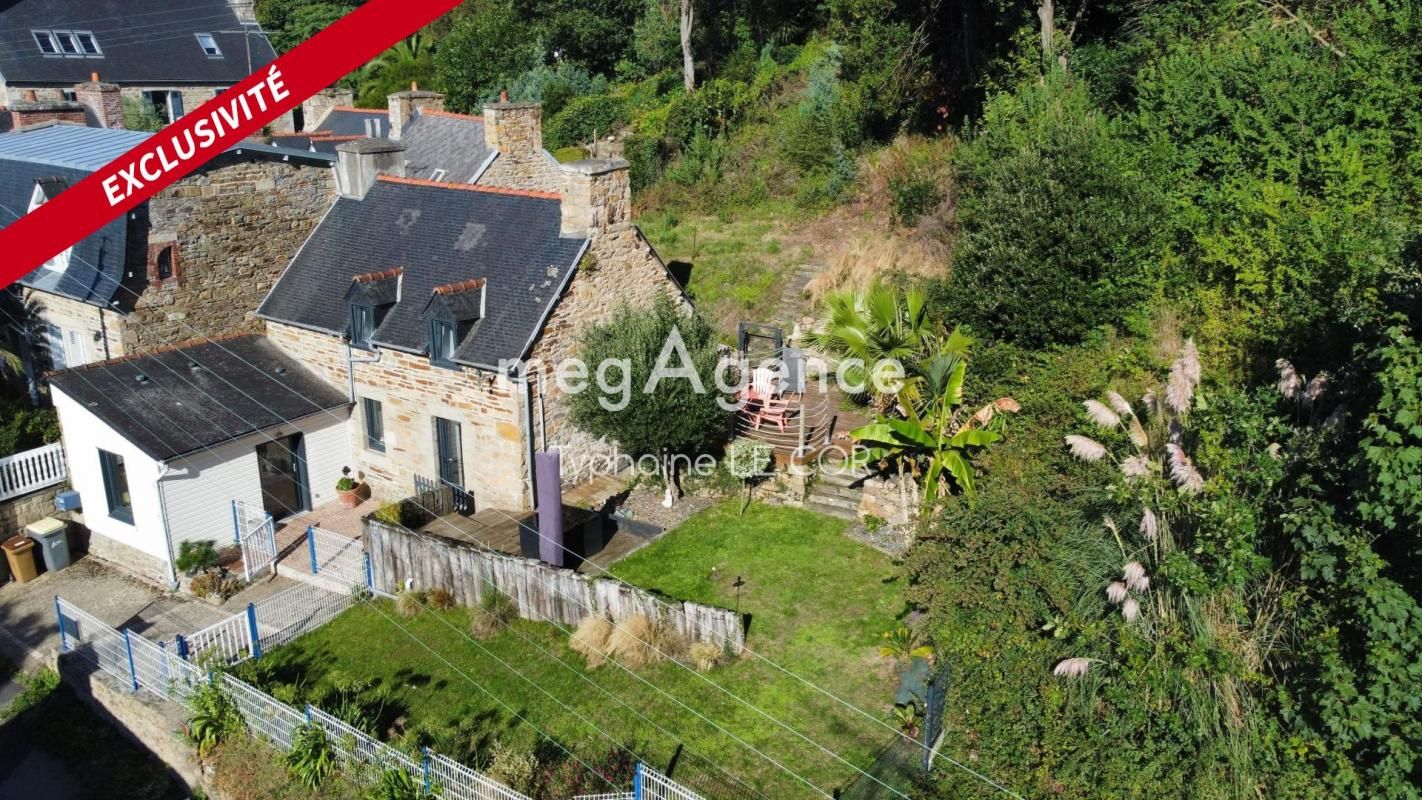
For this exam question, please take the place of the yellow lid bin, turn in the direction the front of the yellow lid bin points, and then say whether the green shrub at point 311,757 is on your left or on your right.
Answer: on your left

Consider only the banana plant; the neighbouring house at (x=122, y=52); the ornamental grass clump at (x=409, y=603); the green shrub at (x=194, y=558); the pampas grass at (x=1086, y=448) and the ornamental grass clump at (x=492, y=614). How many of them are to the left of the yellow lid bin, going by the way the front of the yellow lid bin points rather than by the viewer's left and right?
5

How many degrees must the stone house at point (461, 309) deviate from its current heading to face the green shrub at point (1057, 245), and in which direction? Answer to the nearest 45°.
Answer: approximately 135° to its left

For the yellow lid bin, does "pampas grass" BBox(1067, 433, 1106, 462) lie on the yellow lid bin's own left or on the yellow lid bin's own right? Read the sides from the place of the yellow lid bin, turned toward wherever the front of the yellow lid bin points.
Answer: on the yellow lid bin's own left
